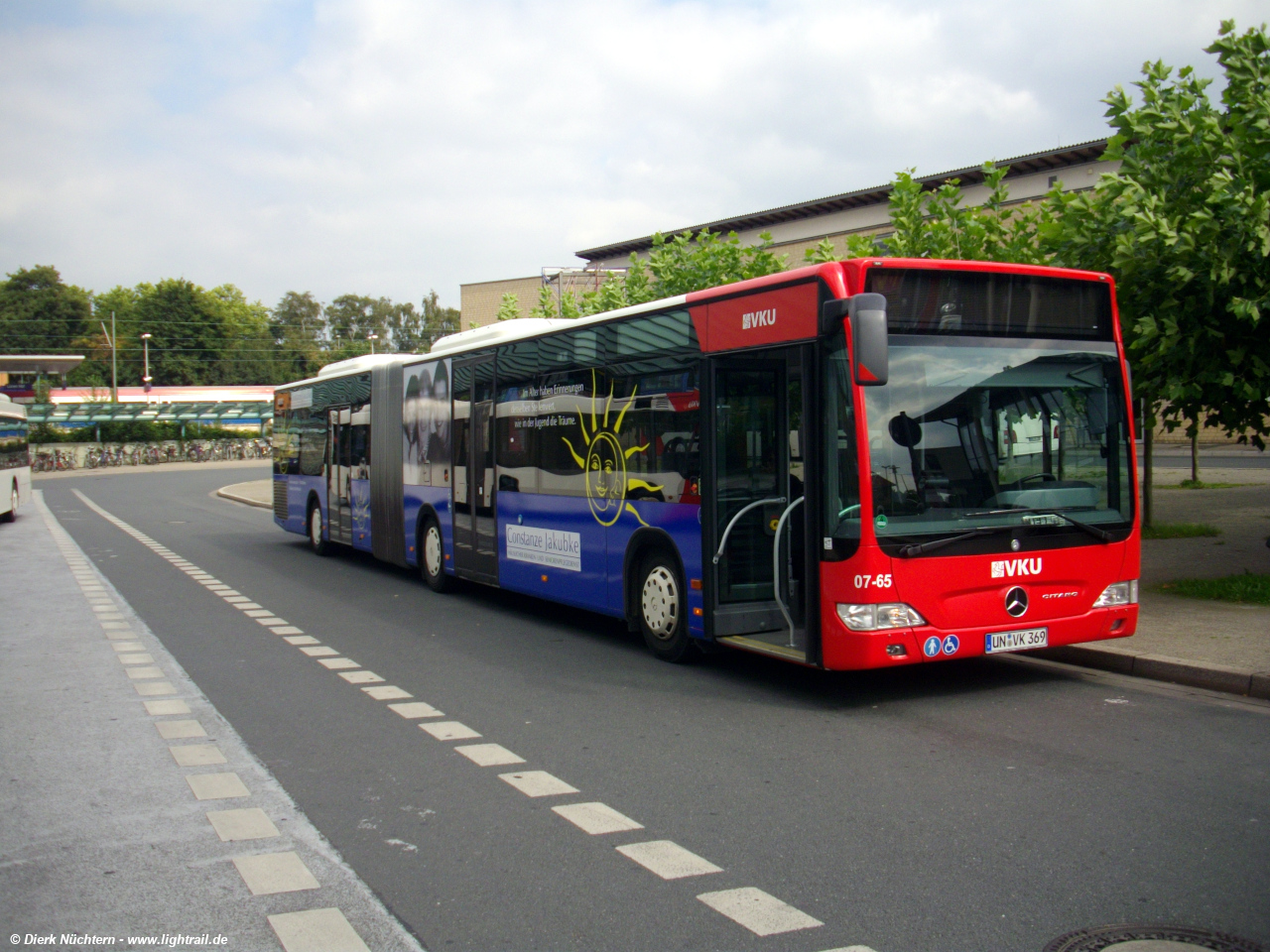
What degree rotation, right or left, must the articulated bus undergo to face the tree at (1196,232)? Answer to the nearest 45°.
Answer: approximately 90° to its left

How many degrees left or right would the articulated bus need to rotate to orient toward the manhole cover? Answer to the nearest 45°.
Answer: approximately 45° to its right

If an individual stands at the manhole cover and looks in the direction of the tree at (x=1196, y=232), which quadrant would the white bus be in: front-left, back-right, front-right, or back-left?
front-left

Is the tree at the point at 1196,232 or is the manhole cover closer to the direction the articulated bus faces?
the manhole cover

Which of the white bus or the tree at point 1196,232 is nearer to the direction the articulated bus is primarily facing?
the tree

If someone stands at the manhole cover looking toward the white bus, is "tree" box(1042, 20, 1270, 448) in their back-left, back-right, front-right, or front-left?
front-right

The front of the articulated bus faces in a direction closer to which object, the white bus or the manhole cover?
the manhole cover

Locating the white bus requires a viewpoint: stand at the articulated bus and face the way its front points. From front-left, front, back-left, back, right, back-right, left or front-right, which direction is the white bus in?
back

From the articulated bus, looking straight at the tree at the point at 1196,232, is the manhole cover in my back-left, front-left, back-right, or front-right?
back-right

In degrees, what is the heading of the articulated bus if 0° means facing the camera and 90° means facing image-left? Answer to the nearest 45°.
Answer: approximately 315°
